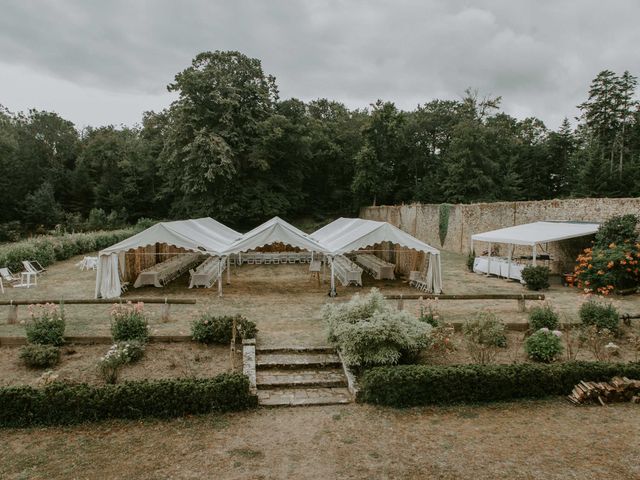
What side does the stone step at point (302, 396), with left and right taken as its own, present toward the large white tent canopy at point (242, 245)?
back

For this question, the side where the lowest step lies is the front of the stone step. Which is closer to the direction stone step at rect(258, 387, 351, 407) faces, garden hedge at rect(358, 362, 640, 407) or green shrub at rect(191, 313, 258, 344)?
the garden hedge

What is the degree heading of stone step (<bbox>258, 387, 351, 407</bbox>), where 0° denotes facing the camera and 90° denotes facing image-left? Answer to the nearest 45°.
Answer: approximately 0°

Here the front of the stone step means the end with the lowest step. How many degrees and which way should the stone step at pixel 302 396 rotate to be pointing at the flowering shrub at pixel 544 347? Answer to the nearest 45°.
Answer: approximately 90° to its left

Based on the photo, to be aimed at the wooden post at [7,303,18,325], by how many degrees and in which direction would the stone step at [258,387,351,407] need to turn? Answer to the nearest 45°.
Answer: approximately 135° to its right

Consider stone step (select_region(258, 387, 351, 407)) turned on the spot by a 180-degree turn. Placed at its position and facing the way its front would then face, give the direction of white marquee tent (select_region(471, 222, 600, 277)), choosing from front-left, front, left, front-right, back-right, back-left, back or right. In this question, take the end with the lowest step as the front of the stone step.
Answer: front-right

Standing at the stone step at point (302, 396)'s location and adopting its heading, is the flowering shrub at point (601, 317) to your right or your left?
on your left

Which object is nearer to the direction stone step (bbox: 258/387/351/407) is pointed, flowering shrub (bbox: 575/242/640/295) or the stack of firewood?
the stack of firewood

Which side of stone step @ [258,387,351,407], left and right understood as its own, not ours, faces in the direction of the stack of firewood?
left

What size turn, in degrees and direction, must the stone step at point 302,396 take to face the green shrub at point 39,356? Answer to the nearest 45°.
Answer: approximately 90° to its right

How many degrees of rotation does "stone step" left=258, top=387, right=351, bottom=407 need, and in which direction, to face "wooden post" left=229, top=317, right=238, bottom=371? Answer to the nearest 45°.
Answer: approximately 135° to its right

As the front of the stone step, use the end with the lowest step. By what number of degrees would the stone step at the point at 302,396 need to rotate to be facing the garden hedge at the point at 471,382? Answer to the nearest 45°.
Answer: approximately 90° to its left

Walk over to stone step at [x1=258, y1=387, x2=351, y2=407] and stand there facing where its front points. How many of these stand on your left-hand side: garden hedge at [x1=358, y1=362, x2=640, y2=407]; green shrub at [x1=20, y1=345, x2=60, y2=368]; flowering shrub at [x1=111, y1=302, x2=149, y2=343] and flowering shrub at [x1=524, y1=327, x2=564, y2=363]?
2

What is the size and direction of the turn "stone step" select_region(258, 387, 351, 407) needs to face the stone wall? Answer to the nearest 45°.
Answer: approximately 135° to its left

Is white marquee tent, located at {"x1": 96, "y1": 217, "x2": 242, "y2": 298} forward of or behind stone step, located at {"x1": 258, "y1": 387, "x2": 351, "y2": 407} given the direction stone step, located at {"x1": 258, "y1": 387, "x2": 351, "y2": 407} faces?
behind
